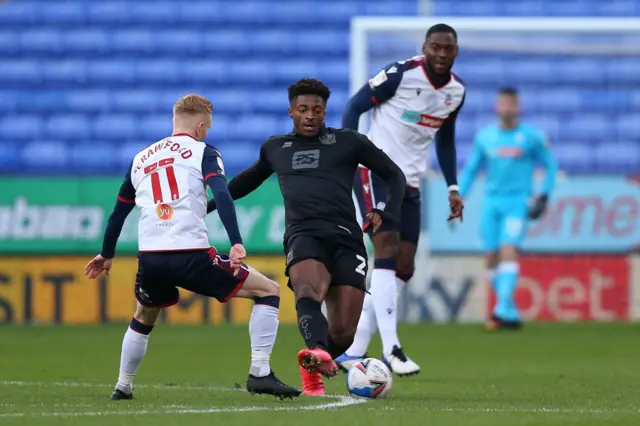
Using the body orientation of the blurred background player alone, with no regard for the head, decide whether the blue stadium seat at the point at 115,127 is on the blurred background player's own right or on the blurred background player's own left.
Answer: on the blurred background player's own right

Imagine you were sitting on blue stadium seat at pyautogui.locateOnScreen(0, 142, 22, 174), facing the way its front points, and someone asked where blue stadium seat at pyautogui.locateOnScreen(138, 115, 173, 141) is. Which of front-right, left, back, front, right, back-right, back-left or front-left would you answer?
left

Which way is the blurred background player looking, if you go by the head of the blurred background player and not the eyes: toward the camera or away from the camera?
toward the camera

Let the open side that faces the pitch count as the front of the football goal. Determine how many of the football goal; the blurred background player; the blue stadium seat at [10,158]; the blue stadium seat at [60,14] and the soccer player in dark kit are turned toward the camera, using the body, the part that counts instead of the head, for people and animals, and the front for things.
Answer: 5

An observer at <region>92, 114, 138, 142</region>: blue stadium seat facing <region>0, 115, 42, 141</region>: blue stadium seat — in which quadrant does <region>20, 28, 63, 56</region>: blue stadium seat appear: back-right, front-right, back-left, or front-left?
front-right

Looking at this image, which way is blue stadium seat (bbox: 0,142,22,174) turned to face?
toward the camera

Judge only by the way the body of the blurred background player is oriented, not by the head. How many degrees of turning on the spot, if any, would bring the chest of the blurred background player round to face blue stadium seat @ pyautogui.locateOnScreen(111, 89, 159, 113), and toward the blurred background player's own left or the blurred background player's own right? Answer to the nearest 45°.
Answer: approximately 135° to the blurred background player's own right

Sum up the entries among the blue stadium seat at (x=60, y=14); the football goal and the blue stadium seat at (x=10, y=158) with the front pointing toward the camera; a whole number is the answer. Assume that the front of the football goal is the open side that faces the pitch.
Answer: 3

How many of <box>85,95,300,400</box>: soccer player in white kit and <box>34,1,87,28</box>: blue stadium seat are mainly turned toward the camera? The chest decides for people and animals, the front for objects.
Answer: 1

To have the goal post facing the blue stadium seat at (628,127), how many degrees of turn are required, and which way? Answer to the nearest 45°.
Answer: approximately 135° to its left

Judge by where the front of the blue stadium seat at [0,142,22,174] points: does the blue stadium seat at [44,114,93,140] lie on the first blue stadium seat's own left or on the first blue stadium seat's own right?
on the first blue stadium seat's own left

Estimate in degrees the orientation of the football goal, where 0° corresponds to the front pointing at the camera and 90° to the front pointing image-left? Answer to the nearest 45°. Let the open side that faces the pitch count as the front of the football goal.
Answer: approximately 0°

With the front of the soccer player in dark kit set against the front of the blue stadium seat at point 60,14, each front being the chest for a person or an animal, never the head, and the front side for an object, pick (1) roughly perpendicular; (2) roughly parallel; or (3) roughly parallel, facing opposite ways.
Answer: roughly parallel

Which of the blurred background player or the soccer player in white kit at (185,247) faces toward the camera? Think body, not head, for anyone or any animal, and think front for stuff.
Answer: the blurred background player

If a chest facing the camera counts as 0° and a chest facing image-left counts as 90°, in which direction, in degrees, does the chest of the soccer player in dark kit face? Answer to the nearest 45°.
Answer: approximately 0°

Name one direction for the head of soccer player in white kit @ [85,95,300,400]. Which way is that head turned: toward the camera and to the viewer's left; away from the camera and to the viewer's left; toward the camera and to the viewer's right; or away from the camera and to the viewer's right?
away from the camera and to the viewer's right

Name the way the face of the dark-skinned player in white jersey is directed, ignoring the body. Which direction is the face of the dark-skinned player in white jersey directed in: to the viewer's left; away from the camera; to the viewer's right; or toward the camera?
toward the camera
